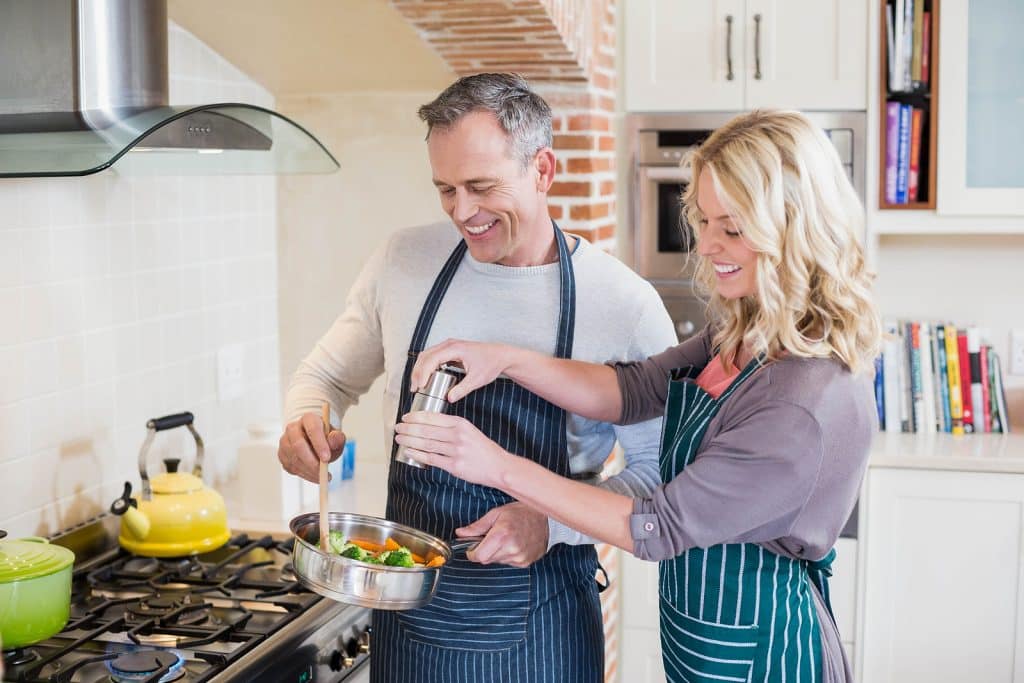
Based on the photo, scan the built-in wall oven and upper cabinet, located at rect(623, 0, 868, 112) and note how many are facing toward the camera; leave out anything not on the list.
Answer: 2

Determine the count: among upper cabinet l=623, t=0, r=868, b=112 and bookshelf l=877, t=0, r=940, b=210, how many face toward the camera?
2

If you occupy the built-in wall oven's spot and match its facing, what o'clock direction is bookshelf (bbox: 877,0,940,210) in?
The bookshelf is roughly at 9 o'clock from the built-in wall oven.

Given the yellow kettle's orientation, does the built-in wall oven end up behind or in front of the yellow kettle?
behind

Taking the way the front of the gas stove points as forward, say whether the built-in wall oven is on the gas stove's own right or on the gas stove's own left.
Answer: on the gas stove's own left

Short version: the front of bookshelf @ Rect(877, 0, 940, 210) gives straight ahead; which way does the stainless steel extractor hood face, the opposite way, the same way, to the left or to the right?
to the left

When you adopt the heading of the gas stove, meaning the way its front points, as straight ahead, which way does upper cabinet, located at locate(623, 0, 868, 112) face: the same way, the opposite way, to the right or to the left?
to the right

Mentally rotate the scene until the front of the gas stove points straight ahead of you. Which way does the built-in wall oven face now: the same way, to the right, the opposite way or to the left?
to the right

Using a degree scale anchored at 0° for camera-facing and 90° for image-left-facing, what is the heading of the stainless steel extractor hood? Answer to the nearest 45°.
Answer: approximately 315°

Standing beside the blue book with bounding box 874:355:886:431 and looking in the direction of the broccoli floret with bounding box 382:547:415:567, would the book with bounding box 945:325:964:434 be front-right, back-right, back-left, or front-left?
back-left

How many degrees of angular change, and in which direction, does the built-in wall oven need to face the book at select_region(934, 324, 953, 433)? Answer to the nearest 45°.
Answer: approximately 90° to its left

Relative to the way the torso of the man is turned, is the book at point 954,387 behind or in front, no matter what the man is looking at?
behind

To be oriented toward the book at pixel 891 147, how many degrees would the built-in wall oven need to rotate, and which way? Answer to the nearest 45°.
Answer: approximately 90° to its left
